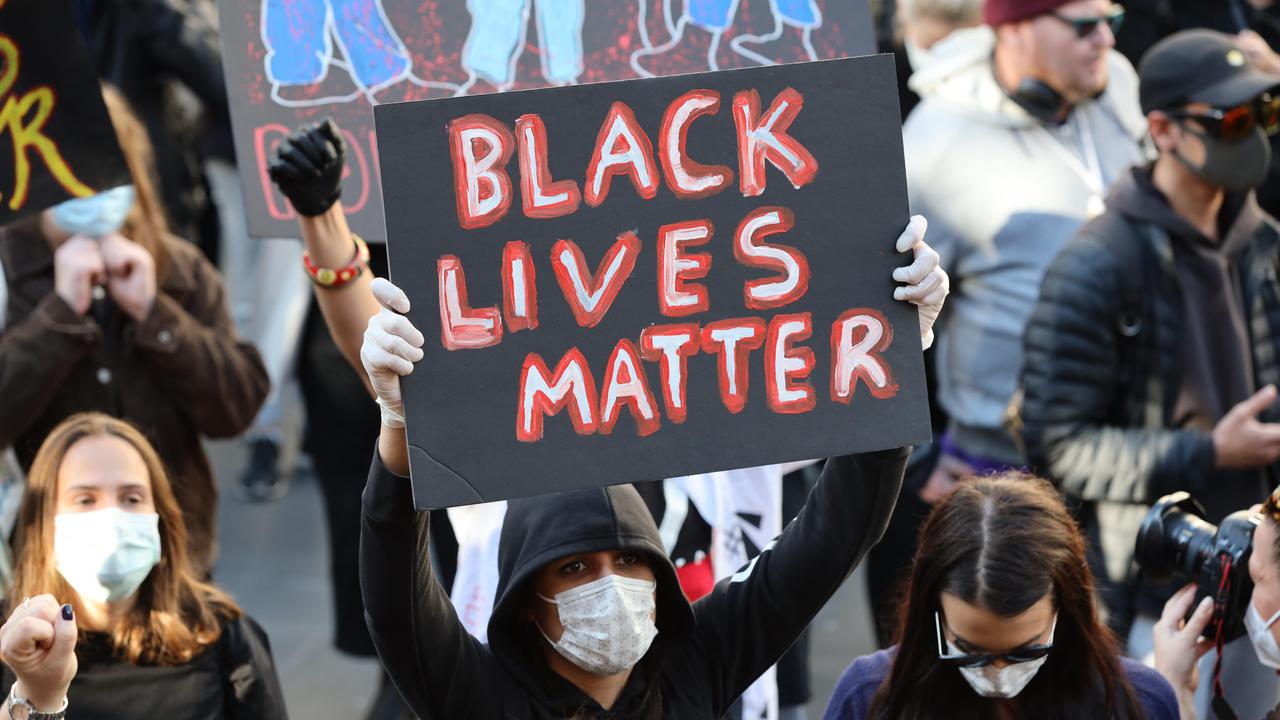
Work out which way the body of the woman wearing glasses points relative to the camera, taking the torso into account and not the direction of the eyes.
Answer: toward the camera

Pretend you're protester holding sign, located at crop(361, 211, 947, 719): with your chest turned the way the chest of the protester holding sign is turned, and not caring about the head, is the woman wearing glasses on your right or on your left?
on your left

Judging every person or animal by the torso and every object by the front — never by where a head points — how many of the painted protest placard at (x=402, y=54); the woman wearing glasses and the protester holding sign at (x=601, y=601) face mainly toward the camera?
3

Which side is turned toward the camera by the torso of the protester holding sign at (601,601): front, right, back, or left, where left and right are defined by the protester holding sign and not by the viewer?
front

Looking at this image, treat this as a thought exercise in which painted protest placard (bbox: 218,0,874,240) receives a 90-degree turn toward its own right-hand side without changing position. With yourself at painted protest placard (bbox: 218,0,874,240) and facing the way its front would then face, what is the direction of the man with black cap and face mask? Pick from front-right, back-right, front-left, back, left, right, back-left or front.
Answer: back

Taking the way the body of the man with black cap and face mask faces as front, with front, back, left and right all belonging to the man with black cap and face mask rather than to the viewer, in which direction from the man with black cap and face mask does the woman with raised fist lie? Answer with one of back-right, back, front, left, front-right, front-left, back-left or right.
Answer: right

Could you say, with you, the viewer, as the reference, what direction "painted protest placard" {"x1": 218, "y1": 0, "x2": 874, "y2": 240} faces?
facing the viewer

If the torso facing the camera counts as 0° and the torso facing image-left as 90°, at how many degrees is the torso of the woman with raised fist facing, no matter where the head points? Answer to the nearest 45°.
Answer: approximately 0°

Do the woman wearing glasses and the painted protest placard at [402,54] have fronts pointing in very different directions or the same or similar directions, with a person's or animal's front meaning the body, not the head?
same or similar directions

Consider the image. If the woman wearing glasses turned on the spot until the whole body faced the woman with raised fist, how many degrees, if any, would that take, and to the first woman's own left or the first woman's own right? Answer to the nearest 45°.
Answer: approximately 90° to the first woman's own right

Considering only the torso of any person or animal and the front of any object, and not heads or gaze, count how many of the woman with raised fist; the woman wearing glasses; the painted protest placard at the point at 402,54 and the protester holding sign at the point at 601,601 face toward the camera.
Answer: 4
